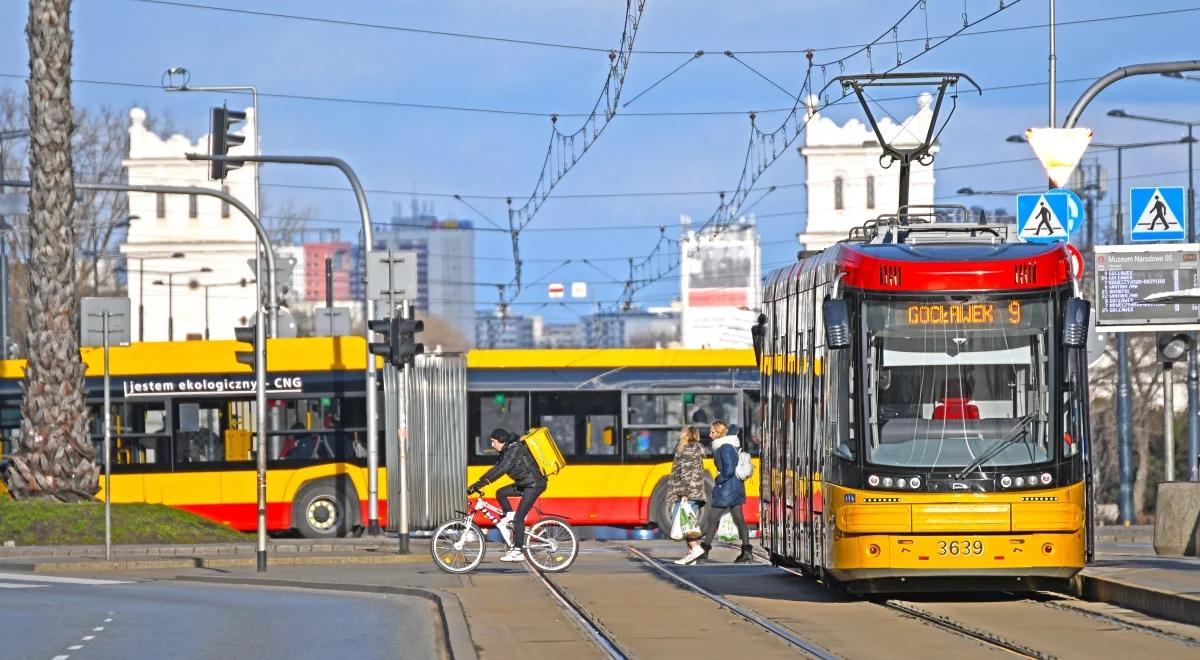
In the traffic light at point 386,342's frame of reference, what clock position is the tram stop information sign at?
The tram stop information sign is roughly at 7 o'clock from the traffic light.

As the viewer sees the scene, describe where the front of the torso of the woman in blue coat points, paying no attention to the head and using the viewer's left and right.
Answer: facing to the left of the viewer

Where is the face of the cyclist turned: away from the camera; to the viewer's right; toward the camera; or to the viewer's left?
to the viewer's left

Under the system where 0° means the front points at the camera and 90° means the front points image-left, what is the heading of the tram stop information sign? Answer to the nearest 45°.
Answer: approximately 0°

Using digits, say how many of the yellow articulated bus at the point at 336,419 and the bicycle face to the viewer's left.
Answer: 2

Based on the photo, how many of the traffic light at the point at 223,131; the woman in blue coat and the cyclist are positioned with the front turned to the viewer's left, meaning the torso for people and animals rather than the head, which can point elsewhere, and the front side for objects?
2

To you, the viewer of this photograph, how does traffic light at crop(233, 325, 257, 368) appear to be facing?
facing to the left of the viewer

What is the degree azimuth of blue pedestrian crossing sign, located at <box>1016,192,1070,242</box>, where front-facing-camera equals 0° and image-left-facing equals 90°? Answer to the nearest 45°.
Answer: approximately 0°

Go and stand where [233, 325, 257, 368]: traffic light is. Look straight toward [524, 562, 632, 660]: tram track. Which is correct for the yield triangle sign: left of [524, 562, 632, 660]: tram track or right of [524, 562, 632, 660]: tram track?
left
